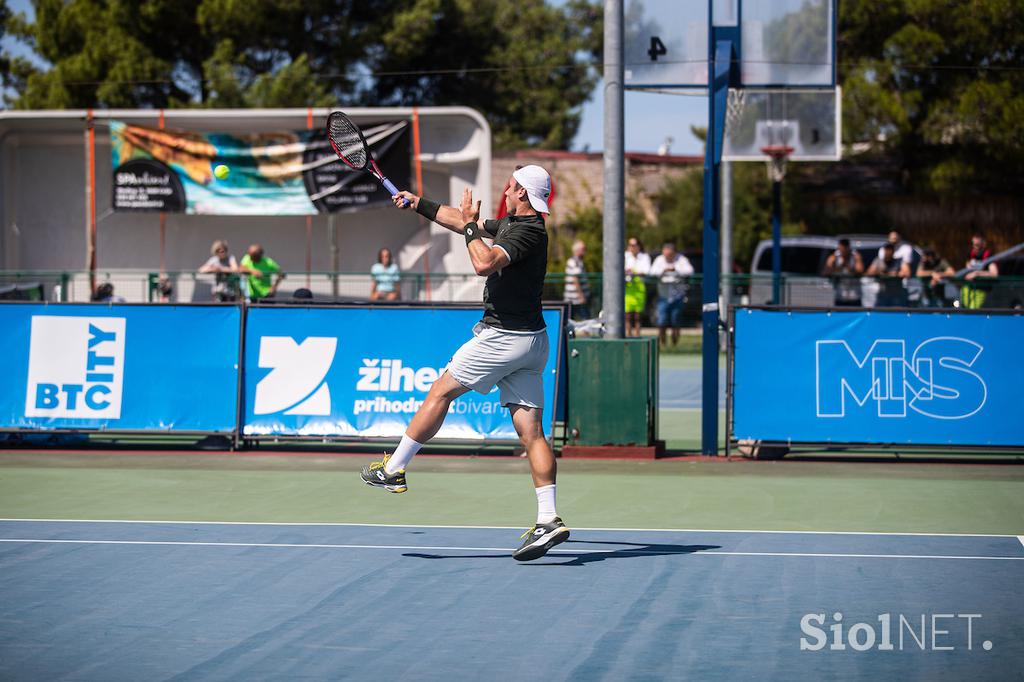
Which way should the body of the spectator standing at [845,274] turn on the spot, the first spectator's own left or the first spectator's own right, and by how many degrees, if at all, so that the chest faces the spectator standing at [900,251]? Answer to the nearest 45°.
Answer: approximately 135° to the first spectator's own left

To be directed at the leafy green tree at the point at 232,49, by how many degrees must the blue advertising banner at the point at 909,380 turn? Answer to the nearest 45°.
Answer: approximately 135° to its right

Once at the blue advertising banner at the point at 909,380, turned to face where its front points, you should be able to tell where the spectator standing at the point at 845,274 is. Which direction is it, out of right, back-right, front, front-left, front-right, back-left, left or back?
back

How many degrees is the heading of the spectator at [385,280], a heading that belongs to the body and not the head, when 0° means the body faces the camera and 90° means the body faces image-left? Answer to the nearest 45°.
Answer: approximately 0°

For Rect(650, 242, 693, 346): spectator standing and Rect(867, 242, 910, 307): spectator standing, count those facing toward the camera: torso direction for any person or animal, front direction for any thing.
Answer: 2

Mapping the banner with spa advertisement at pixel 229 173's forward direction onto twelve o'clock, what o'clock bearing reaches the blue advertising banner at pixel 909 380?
The blue advertising banner is roughly at 11 o'clock from the banner with spa advertisement.

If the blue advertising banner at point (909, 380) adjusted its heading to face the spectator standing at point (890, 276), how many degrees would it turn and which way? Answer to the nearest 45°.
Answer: approximately 180°

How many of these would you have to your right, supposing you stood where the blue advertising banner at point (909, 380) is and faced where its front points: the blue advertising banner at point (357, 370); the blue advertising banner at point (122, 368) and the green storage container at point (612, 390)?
3

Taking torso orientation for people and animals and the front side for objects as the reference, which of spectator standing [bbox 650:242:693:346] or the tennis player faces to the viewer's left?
the tennis player

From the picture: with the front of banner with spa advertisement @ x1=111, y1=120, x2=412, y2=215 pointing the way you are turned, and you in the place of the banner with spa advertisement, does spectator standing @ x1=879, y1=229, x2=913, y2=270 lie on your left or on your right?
on your left

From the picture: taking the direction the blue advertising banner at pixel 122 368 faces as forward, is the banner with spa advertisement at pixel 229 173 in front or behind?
behind
